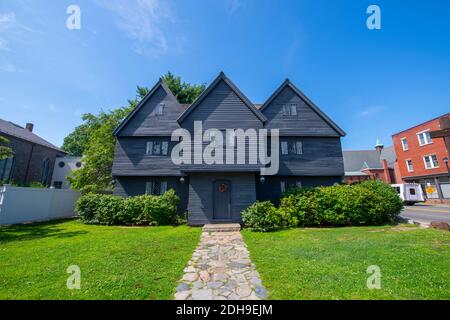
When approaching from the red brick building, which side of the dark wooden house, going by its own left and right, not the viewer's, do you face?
left

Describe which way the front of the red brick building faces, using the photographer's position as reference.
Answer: facing the viewer and to the left of the viewer

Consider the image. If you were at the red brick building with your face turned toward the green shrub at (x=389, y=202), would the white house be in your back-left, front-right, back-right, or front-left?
front-right

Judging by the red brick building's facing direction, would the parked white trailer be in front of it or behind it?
in front

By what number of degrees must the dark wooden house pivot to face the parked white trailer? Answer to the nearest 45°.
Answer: approximately 90° to its left

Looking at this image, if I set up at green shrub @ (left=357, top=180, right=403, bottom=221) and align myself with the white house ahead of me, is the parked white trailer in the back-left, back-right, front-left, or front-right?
back-right

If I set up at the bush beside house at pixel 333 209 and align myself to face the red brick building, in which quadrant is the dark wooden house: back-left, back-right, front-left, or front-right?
back-left

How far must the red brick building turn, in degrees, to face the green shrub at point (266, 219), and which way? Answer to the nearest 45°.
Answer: approximately 45° to its left

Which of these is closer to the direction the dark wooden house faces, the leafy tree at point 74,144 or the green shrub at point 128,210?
the green shrub

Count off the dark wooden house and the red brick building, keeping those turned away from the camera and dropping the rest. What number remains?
0

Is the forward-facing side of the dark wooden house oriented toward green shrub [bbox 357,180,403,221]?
no

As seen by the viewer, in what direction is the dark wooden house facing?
toward the camera

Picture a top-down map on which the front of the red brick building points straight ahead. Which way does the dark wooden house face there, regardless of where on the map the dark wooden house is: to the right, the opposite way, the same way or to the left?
to the left

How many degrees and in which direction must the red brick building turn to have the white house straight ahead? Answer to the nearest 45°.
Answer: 0° — it already faces it

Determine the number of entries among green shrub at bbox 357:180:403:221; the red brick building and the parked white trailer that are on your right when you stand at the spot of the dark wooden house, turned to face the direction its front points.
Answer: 0

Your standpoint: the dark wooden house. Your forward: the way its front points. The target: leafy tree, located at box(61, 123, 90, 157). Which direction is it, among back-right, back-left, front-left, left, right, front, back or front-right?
back-right
